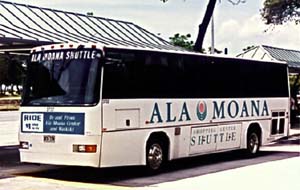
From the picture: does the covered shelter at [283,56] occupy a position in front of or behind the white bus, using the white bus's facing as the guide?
behind

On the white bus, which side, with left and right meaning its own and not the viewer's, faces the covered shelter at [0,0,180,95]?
right

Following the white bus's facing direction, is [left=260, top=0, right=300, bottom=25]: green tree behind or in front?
behind

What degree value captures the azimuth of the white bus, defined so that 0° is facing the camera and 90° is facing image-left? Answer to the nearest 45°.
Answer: approximately 45°
